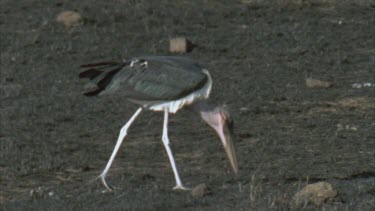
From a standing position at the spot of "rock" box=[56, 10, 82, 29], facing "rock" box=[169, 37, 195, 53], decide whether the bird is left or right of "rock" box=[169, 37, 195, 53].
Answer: right

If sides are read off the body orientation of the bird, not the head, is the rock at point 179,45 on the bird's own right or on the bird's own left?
on the bird's own left

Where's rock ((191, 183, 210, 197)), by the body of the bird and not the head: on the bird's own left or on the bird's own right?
on the bird's own right

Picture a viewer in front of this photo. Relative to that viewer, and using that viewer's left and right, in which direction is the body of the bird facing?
facing to the right of the viewer

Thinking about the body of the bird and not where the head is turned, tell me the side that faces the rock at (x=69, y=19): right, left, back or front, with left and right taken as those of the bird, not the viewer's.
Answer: left
